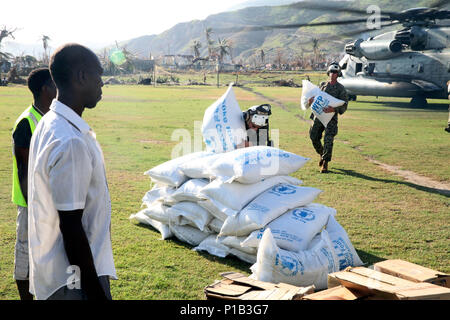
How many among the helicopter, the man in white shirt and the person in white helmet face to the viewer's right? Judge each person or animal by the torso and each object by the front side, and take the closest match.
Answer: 1

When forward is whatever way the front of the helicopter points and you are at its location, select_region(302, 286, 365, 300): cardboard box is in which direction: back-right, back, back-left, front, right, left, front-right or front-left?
back-left

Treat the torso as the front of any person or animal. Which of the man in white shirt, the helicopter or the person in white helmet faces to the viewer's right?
the man in white shirt

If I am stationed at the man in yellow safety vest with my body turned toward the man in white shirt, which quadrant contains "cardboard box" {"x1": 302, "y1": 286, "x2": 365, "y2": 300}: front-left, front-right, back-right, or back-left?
front-left

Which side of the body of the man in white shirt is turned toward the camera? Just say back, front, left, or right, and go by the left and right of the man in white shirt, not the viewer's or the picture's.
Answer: right

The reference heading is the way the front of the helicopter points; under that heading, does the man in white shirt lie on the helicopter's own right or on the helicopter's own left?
on the helicopter's own left

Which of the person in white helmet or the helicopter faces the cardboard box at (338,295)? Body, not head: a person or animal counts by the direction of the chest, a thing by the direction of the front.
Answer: the person in white helmet

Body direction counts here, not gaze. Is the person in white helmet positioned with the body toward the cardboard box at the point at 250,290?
yes

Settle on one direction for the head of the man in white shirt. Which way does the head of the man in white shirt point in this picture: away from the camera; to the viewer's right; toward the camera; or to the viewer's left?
to the viewer's right

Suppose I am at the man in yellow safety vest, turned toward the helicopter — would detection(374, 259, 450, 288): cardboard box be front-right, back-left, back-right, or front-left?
front-right

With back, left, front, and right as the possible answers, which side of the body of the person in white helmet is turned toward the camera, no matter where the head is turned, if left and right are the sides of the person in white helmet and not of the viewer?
front
